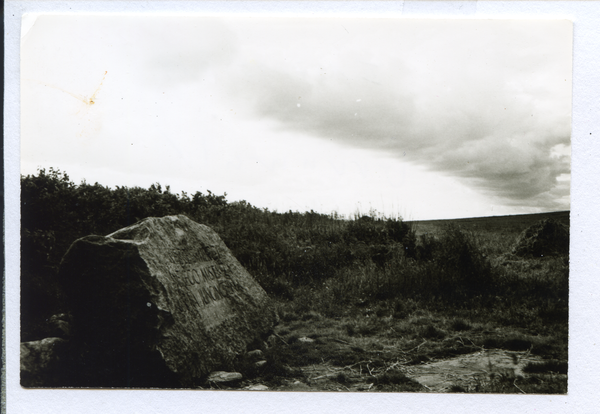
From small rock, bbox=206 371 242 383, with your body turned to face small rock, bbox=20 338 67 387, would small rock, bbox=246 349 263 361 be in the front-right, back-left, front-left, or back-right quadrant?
back-right

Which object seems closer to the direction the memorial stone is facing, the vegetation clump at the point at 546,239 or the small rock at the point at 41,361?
the vegetation clump

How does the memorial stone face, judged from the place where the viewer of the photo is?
facing the viewer and to the right of the viewer

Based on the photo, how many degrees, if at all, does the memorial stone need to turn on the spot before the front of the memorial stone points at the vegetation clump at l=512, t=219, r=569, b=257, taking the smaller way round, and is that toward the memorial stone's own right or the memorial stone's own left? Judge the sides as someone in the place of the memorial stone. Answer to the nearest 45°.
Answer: approximately 45° to the memorial stone's own left

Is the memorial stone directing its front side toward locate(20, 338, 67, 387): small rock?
no
